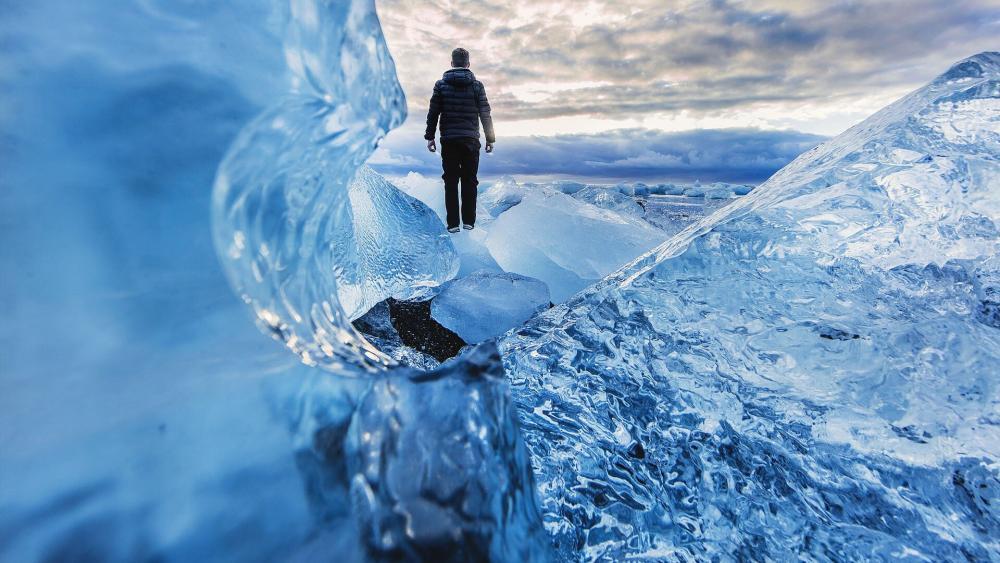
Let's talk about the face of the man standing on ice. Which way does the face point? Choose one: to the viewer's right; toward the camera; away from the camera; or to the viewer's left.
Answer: away from the camera

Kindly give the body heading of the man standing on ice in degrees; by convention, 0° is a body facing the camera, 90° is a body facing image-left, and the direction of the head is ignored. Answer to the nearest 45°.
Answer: approximately 180°

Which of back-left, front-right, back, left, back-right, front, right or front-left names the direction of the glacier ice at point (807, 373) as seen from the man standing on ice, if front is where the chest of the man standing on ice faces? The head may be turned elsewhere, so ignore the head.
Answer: back

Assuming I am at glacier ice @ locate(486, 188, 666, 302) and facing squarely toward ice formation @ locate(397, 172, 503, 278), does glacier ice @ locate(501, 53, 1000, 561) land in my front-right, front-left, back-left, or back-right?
back-left

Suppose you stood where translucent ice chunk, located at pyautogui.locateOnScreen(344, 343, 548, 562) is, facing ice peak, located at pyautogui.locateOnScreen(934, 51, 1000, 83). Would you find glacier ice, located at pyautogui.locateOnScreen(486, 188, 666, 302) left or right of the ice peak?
left

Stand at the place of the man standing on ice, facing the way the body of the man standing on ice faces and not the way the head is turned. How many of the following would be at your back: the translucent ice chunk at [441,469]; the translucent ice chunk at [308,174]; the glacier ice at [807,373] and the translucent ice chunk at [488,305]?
4

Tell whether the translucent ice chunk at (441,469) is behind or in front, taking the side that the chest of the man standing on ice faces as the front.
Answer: behind

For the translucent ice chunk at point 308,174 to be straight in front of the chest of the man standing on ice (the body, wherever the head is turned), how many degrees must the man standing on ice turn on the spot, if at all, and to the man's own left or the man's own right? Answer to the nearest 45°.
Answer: approximately 180°

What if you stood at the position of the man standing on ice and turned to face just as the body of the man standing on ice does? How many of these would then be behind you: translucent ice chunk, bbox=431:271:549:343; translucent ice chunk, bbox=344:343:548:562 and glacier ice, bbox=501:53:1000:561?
3

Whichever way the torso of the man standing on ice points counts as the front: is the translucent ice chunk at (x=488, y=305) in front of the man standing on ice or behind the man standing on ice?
behind
